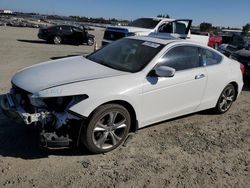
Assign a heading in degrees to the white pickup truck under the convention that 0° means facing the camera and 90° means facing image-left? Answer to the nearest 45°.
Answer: approximately 45°

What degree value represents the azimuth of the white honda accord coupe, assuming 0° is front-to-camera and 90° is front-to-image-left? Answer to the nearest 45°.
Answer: approximately 45°

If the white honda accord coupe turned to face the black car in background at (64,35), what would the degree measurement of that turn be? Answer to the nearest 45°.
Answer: approximately 135° to its right

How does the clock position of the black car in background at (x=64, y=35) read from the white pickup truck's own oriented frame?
The black car in background is roughly at 3 o'clock from the white pickup truck.
